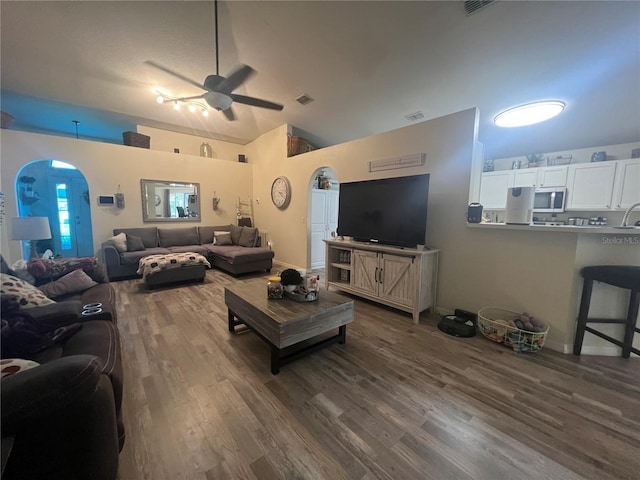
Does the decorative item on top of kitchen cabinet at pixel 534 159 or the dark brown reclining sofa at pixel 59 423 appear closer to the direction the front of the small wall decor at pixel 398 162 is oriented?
the dark brown reclining sofa

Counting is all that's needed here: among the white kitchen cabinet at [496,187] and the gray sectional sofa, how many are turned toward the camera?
2

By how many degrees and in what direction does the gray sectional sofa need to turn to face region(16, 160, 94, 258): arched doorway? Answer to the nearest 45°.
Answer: approximately 135° to its right

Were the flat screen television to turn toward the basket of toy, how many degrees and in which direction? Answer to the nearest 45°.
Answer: approximately 90° to its left

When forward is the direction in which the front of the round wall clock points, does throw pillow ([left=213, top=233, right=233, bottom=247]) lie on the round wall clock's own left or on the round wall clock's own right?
on the round wall clock's own right

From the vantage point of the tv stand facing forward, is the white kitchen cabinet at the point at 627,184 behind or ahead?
behind

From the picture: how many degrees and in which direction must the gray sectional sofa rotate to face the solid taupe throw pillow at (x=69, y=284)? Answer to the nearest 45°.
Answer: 0° — it already faces it

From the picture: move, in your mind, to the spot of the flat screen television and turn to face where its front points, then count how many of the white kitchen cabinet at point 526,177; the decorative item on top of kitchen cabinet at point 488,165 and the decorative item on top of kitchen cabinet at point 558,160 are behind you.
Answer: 3

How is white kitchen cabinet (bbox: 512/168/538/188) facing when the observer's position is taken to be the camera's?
facing the viewer and to the left of the viewer
